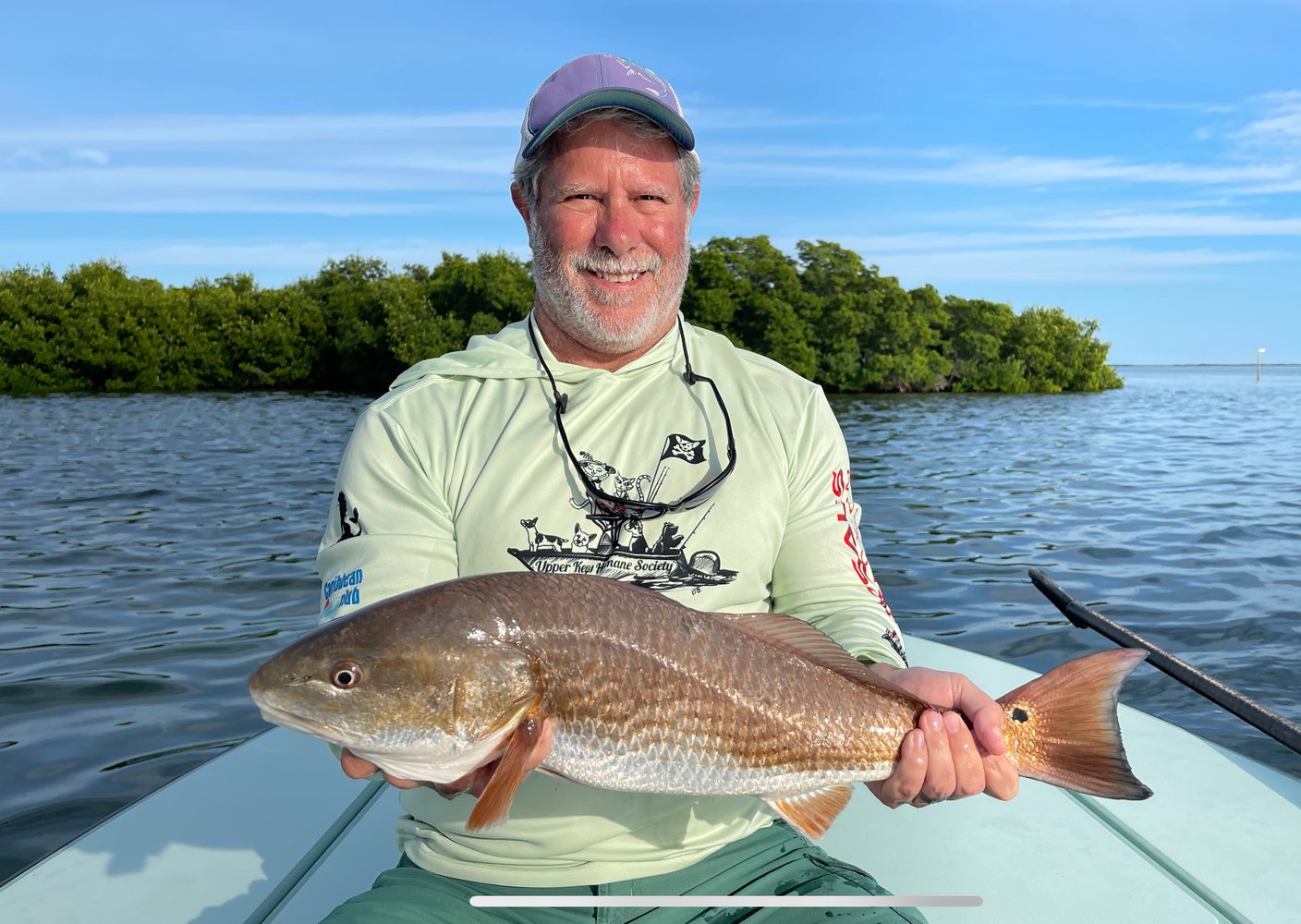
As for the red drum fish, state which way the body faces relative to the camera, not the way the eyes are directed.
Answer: to the viewer's left

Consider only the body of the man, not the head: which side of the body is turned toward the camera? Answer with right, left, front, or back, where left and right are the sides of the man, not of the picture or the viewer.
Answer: front

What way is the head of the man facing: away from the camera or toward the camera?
toward the camera
